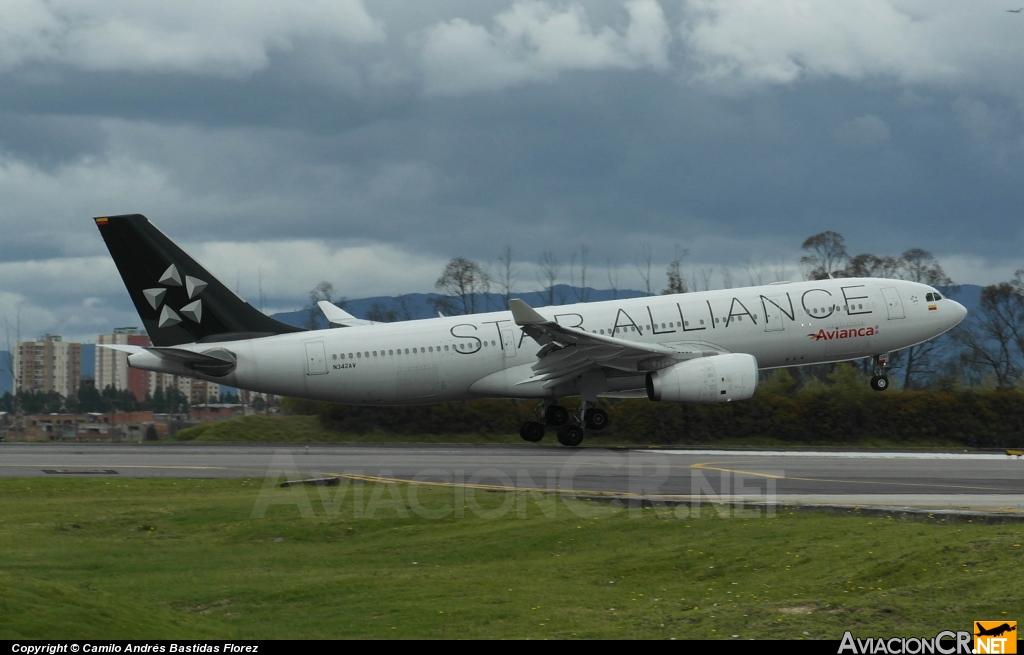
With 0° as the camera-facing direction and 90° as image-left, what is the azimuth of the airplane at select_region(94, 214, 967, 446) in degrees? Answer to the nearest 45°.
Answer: approximately 270°
